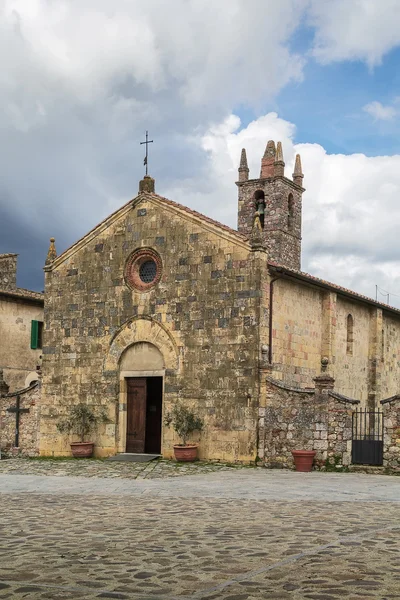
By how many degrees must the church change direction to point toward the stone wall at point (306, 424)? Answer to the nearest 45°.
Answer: approximately 90° to its left

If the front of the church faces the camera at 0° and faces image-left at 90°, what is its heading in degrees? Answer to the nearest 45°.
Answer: approximately 45°

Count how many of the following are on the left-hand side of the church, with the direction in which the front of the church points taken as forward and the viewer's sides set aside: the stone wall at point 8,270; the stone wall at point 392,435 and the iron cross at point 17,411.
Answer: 1

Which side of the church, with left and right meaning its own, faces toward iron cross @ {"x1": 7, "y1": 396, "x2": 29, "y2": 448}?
right

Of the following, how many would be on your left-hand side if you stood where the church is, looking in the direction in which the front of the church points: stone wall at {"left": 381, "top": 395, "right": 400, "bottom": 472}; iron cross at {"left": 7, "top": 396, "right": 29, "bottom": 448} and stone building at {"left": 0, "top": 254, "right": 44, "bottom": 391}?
1

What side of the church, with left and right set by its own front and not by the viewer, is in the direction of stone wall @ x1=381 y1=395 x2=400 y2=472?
left

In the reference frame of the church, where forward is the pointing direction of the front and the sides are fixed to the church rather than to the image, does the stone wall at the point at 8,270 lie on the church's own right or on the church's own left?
on the church's own right

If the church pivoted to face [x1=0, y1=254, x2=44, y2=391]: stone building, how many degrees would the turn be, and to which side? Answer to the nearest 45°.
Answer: approximately 90° to its right
